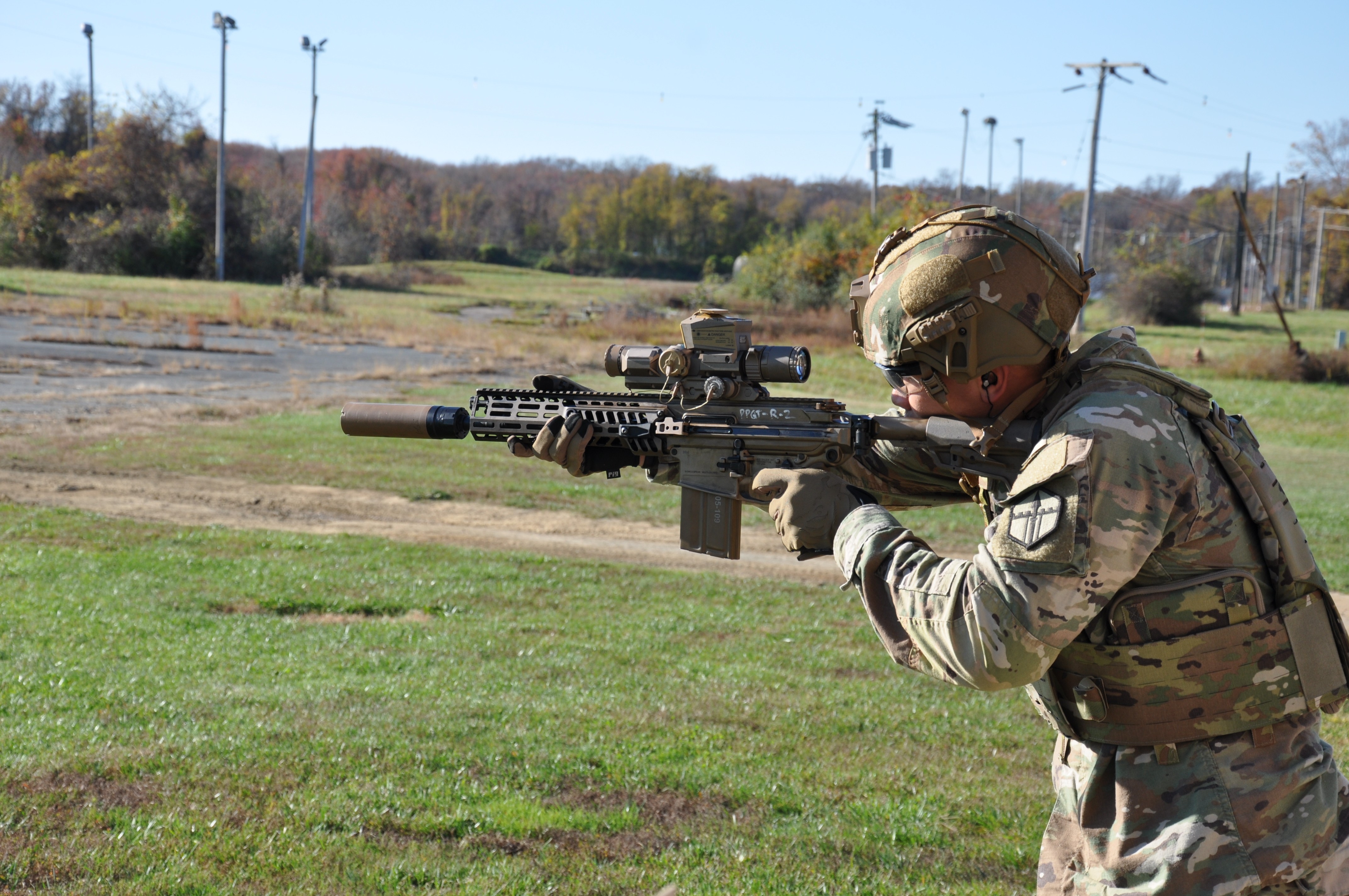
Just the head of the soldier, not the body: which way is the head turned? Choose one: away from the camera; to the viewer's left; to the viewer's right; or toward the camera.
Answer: to the viewer's left

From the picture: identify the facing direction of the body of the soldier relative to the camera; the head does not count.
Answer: to the viewer's left
